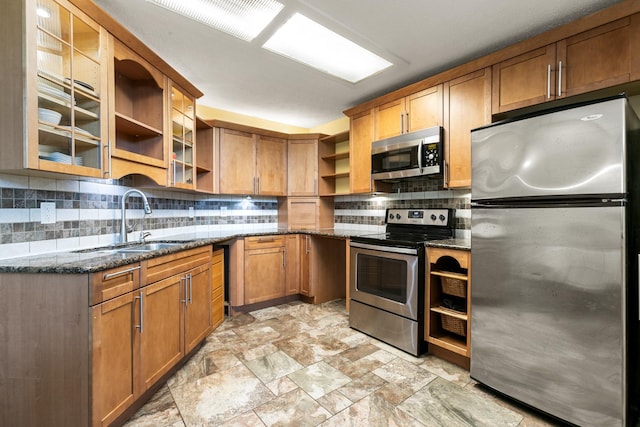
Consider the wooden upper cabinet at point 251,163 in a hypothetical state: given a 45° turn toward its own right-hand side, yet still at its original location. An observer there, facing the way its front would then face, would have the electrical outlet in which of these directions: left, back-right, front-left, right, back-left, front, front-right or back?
front-right

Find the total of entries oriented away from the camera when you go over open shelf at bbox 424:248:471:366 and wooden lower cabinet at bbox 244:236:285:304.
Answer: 0

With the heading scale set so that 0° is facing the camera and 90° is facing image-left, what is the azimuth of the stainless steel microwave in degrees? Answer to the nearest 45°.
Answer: approximately 45°

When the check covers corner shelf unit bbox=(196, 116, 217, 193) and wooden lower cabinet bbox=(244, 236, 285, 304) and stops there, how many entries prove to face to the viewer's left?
0

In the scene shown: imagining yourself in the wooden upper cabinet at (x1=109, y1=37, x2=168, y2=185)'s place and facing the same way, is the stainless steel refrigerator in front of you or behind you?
in front

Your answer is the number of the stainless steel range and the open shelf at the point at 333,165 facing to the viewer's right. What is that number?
0

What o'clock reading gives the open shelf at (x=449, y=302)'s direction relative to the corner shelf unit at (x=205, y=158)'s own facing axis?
The open shelf is roughly at 12 o'clock from the corner shelf unit.
